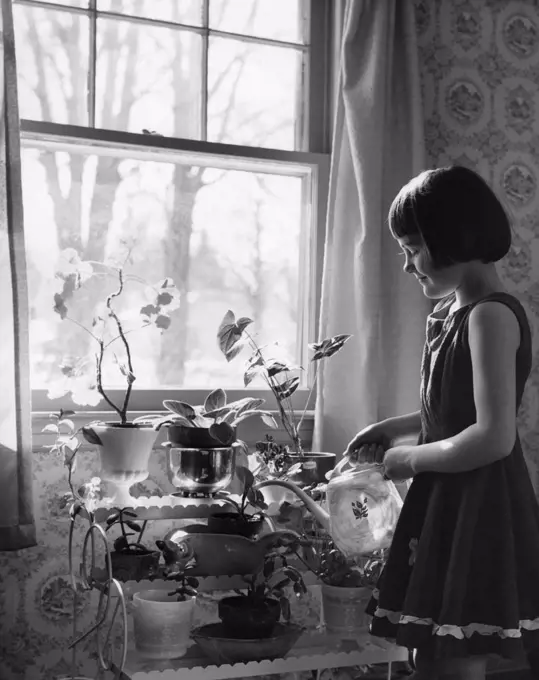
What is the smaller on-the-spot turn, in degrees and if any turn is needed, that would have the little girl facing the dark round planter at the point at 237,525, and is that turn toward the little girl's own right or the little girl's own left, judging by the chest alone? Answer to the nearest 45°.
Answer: approximately 45° to the little girl's own right

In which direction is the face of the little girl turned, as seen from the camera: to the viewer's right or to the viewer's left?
to the viewer's left

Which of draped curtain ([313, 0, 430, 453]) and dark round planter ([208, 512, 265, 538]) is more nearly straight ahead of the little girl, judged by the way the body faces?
the dark round planter

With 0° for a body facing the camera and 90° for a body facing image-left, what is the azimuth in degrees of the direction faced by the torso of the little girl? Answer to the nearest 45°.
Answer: approximately 90°

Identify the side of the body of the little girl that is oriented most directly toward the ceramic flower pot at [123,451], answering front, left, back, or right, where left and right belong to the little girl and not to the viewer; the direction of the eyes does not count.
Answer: front

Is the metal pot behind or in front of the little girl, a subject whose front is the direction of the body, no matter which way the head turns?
in front

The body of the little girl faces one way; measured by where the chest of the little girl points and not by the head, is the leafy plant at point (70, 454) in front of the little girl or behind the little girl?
in front

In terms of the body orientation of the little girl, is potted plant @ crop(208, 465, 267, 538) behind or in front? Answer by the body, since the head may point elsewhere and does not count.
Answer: in front
